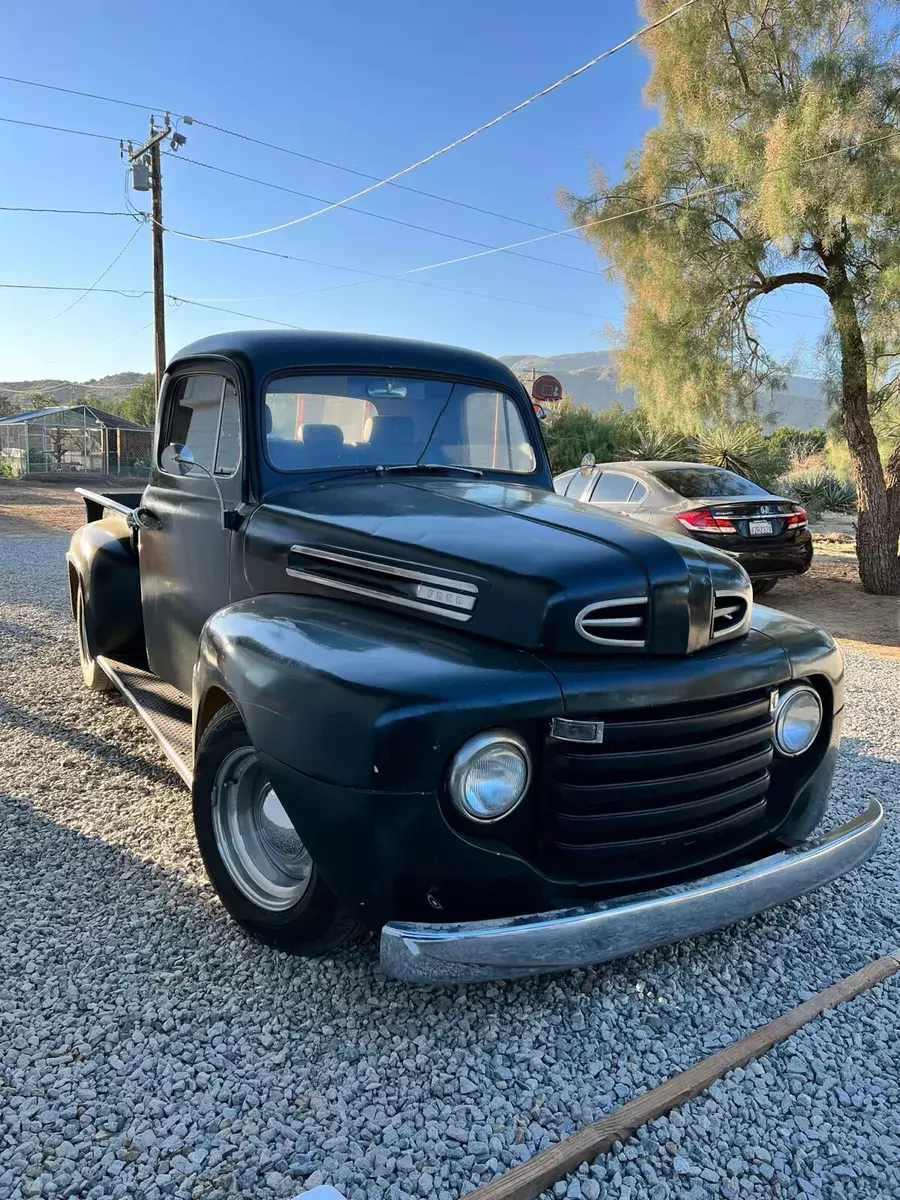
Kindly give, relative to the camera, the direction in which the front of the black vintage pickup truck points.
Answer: facing the viewer and to the right of the viewer

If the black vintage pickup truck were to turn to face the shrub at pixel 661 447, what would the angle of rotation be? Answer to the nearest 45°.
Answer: approximately 135° to its left

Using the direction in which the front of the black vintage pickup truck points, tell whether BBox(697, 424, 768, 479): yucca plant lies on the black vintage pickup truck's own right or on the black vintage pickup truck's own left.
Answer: on the black vintage pickup truck's own left

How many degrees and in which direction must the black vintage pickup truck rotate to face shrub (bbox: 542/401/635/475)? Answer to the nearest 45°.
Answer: approximately 135° to its left

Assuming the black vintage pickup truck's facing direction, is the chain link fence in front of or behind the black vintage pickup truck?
behind

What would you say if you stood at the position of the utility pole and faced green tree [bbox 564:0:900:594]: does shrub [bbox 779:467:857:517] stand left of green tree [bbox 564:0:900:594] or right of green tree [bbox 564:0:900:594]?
left

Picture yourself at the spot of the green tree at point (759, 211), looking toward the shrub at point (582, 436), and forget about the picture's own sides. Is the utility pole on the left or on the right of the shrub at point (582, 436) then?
left

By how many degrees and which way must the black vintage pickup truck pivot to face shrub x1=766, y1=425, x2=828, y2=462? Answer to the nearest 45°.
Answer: approximately 135° to its left

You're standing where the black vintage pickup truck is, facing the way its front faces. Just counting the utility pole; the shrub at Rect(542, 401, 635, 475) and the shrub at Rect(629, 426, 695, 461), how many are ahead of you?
0

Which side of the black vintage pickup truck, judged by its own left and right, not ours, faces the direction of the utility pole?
back

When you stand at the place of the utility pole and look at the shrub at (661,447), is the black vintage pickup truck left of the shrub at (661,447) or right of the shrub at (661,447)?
right
